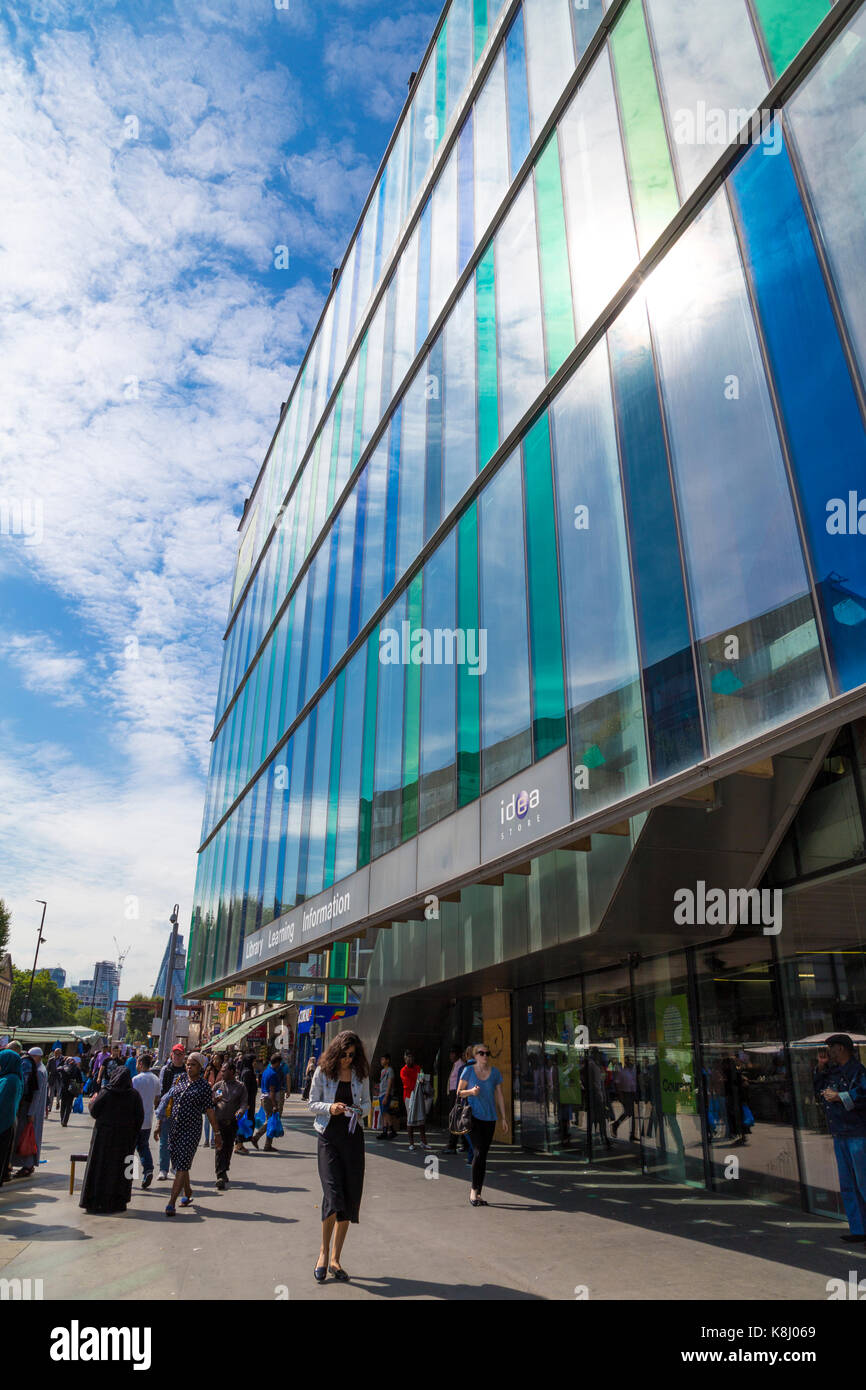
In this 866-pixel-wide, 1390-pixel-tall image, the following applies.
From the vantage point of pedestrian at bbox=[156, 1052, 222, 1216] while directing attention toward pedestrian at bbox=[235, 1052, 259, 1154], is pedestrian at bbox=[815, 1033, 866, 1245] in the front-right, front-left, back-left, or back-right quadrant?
back-right

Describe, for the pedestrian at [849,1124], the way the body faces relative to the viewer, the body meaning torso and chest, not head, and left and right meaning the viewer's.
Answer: facing the viewer and to the left of the viewer

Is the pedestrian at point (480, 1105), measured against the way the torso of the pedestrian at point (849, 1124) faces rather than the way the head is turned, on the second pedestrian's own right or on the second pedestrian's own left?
on the second pedestrian's own right

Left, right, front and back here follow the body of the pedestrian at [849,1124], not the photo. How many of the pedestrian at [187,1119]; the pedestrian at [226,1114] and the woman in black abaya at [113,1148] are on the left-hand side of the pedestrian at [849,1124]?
0

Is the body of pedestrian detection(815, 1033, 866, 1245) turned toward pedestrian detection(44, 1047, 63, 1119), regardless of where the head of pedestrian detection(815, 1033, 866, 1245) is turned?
no

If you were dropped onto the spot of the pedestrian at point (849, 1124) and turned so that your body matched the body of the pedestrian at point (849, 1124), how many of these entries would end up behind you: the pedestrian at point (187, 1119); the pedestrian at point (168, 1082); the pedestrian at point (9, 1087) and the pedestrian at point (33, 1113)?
0

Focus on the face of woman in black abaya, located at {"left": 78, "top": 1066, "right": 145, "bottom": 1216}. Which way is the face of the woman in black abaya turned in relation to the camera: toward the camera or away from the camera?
away from the camera

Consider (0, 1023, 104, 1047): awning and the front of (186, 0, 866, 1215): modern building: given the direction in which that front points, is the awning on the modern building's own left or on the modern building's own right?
on the modern building's own right

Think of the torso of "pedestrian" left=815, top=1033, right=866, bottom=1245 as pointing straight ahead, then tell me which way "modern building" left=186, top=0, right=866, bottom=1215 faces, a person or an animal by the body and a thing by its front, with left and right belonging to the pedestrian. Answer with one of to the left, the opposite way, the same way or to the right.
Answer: the same way

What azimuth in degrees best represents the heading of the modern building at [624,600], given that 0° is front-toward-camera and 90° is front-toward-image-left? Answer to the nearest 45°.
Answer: approximately 45°

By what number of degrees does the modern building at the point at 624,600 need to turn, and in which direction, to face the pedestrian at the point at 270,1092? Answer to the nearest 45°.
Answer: approximately 90° to its right

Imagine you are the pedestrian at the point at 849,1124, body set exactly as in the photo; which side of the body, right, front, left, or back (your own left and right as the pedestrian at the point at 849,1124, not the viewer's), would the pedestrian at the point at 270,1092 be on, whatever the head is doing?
right

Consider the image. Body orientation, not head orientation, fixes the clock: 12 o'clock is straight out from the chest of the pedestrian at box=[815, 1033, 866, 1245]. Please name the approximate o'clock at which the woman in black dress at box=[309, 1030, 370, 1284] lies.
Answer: The woman in black dress is roughly at 12 o'clock from the pedestrian.
